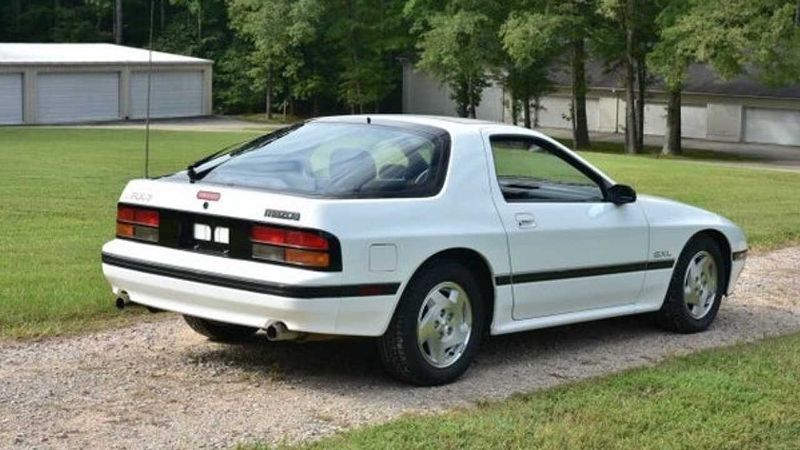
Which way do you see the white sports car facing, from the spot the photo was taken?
facing away from the viewer and to the right of the viewer
